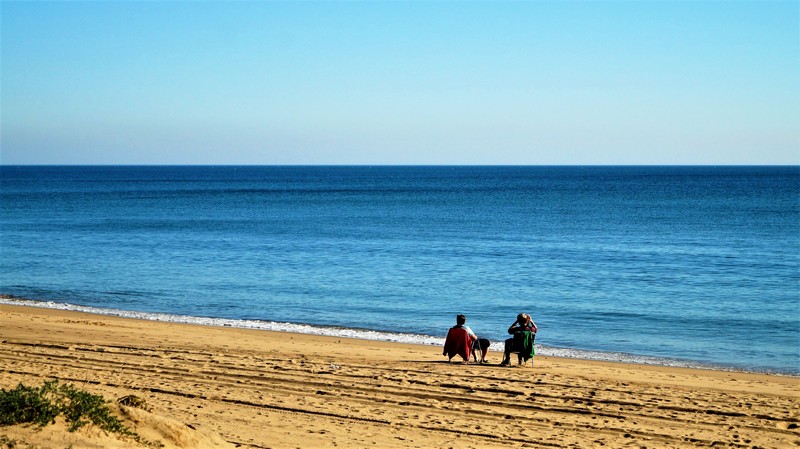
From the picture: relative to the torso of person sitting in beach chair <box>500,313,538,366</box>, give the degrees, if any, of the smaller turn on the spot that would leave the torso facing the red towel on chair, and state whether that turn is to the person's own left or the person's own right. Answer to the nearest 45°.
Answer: approximately 45° to the person's own left

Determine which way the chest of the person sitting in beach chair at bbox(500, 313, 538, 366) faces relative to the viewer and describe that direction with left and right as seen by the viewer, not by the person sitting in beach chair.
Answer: facing away from the viewer and to the left of the viewer

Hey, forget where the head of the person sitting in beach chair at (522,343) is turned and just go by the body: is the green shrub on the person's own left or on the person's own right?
on the person's own left

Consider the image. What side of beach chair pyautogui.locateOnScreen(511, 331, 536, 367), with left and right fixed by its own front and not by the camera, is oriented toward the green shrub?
left

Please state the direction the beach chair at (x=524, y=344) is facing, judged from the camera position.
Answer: facing away from the viewer and to the left of the viewer
